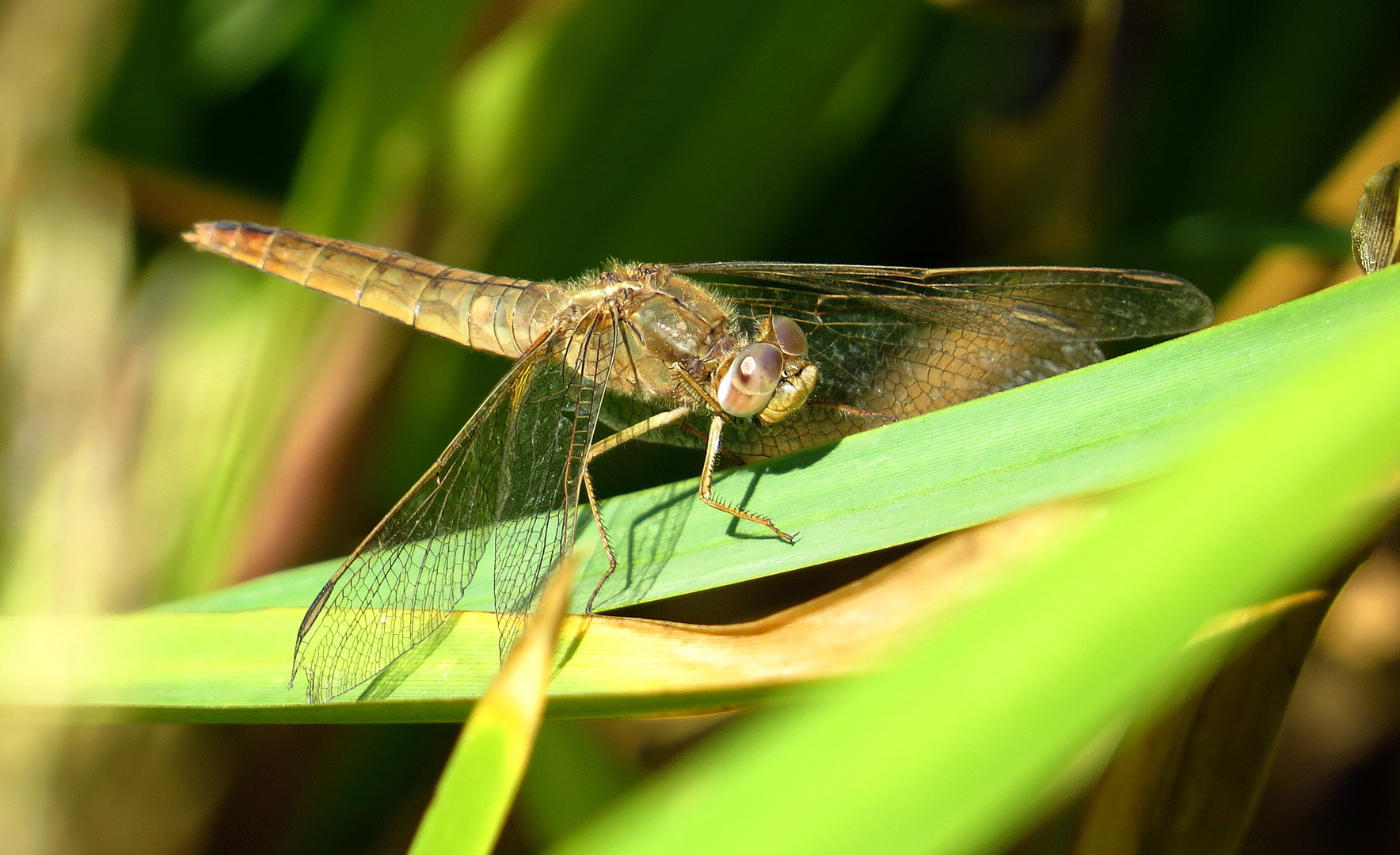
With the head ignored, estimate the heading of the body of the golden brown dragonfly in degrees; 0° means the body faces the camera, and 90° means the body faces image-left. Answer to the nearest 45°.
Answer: approximately 315°

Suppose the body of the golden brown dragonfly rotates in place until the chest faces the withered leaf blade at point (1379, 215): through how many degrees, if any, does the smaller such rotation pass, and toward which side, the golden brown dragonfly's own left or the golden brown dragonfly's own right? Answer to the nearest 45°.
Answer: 0° — it already faces it
